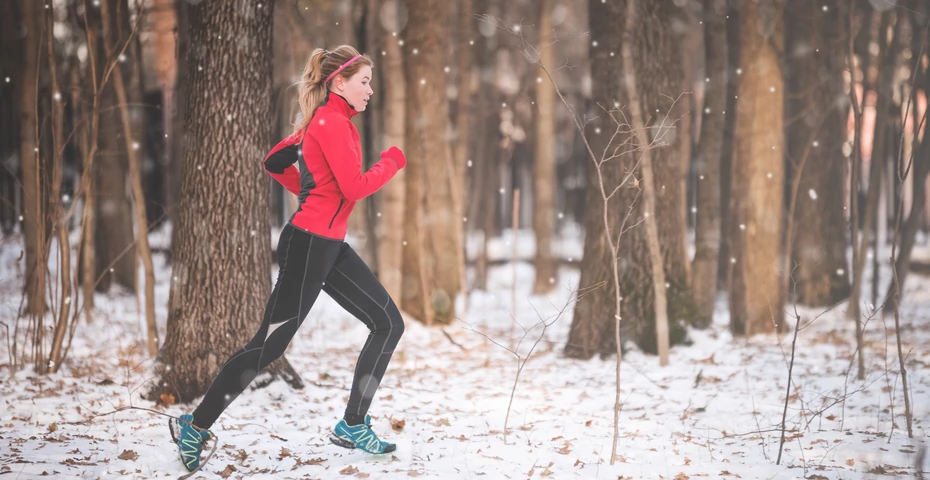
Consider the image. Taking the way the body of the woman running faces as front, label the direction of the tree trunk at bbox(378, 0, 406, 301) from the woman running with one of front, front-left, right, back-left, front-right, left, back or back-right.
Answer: left

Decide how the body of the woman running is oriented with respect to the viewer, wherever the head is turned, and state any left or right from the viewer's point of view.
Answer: facing to the right of the viewer

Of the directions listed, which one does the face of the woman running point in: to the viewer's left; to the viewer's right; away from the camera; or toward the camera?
to the viewer's right

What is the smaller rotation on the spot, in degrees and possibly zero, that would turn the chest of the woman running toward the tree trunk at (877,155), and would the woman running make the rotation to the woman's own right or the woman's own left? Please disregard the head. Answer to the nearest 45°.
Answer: approximately 45° to the woman's own left

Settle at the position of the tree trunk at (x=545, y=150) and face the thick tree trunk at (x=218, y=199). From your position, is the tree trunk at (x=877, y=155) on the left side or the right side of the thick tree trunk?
left

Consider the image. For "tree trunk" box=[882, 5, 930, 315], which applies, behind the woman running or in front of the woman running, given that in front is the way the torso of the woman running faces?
in front

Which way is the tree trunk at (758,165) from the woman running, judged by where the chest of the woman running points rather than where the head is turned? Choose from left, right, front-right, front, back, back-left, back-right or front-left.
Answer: front-left

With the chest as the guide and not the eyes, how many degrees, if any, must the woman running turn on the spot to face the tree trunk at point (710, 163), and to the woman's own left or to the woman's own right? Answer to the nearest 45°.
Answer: approximately 45° to the woman's own left
